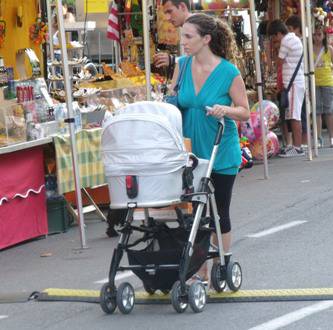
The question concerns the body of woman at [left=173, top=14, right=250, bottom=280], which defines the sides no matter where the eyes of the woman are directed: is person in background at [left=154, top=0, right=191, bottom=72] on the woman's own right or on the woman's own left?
on the woman's own right

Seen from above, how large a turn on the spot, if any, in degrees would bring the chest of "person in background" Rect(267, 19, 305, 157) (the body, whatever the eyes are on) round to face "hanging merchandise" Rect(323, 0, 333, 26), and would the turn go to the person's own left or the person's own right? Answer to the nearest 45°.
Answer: approximately 90° to the person's own right

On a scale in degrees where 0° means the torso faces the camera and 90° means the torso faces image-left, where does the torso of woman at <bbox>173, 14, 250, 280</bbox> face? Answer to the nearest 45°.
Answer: approximately 45°

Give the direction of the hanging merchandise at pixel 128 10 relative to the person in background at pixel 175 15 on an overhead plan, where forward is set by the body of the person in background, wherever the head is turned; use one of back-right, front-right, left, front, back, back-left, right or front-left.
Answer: back-right

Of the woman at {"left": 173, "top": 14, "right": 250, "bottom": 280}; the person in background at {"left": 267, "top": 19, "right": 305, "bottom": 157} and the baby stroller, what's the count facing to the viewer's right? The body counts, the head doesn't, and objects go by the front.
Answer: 0

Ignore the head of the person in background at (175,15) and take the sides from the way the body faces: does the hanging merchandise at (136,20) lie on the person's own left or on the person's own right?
on the person's own right

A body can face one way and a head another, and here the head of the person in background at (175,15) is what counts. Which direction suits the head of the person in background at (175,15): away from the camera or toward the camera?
toward the camera

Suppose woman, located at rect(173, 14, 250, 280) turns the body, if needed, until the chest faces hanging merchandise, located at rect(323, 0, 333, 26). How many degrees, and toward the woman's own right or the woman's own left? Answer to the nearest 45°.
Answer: approximately 135° to the woman's own right

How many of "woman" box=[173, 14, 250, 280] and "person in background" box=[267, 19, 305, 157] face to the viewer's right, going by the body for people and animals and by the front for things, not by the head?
0

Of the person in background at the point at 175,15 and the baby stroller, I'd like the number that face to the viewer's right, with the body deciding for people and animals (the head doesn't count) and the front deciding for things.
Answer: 0

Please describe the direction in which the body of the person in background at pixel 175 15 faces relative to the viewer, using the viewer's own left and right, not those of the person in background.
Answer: facing the viewer and to the left of the viewer
